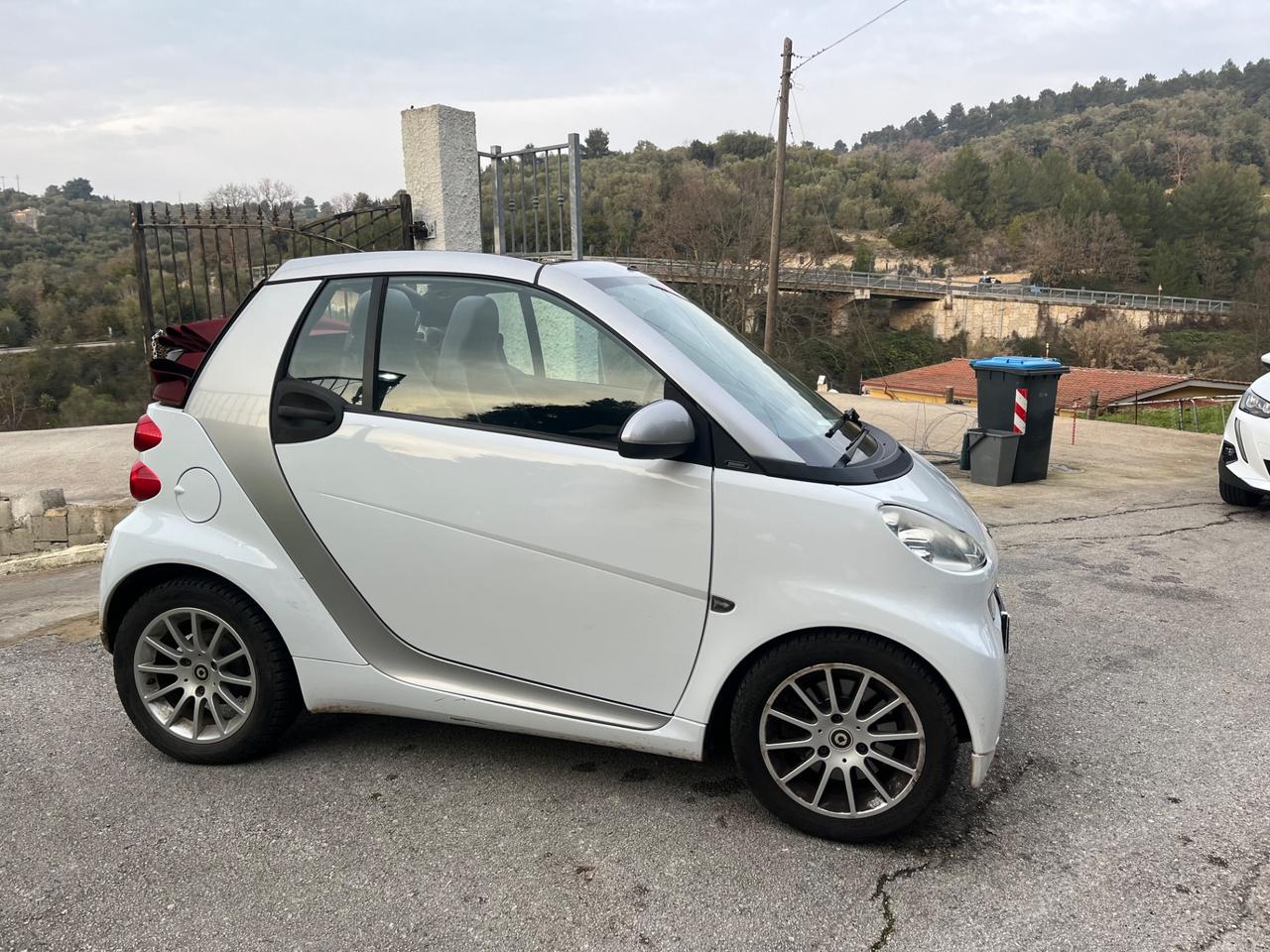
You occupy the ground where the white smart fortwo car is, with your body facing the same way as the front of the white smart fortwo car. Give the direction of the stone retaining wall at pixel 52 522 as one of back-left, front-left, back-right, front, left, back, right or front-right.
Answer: back-left

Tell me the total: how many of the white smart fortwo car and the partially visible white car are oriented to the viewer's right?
1

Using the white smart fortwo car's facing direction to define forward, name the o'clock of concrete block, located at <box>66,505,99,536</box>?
The concrete block is roughly at 8 o'clock from the white smart fortwo car.

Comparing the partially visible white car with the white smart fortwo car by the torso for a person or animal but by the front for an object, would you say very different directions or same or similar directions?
very different directions

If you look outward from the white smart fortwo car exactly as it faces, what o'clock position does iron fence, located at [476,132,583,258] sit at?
The iron fence is roughly at 9 o'clock from the white smart fortwo car.

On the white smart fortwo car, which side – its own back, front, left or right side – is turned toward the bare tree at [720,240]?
left

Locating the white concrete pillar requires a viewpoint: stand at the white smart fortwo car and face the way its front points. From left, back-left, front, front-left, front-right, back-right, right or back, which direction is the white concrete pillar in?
left

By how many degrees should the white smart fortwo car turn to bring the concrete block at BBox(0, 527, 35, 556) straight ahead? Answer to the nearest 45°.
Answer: approximately 135° to its left

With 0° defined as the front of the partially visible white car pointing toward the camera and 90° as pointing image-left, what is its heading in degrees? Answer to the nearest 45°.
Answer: approximately 45°

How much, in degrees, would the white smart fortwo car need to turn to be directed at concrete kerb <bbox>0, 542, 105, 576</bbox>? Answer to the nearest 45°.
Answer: approximately 135° to its left

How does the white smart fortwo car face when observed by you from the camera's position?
facing to the right of the viewer
